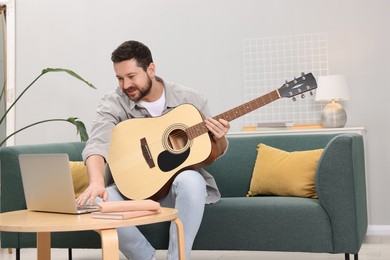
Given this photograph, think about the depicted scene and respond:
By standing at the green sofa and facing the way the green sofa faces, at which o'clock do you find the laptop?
The laptop is roughly at 2 o'clock from the green sofa.

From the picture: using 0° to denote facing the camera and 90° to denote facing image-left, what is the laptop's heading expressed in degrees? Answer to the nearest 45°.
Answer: approximately 225°

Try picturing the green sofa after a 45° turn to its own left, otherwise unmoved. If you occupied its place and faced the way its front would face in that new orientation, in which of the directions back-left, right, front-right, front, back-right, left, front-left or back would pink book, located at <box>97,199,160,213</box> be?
right

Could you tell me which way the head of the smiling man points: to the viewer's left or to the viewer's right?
to the viewer's left

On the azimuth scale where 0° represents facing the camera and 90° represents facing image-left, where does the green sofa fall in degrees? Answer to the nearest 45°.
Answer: approximately 0°

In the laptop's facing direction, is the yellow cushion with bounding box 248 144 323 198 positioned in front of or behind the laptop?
in front

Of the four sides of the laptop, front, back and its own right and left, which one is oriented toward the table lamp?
front

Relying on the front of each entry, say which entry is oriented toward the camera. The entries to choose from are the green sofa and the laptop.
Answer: the green sofa

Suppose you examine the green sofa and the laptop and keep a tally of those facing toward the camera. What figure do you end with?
1

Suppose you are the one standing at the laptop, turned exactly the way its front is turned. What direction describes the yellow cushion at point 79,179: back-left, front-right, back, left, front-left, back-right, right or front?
front-left
